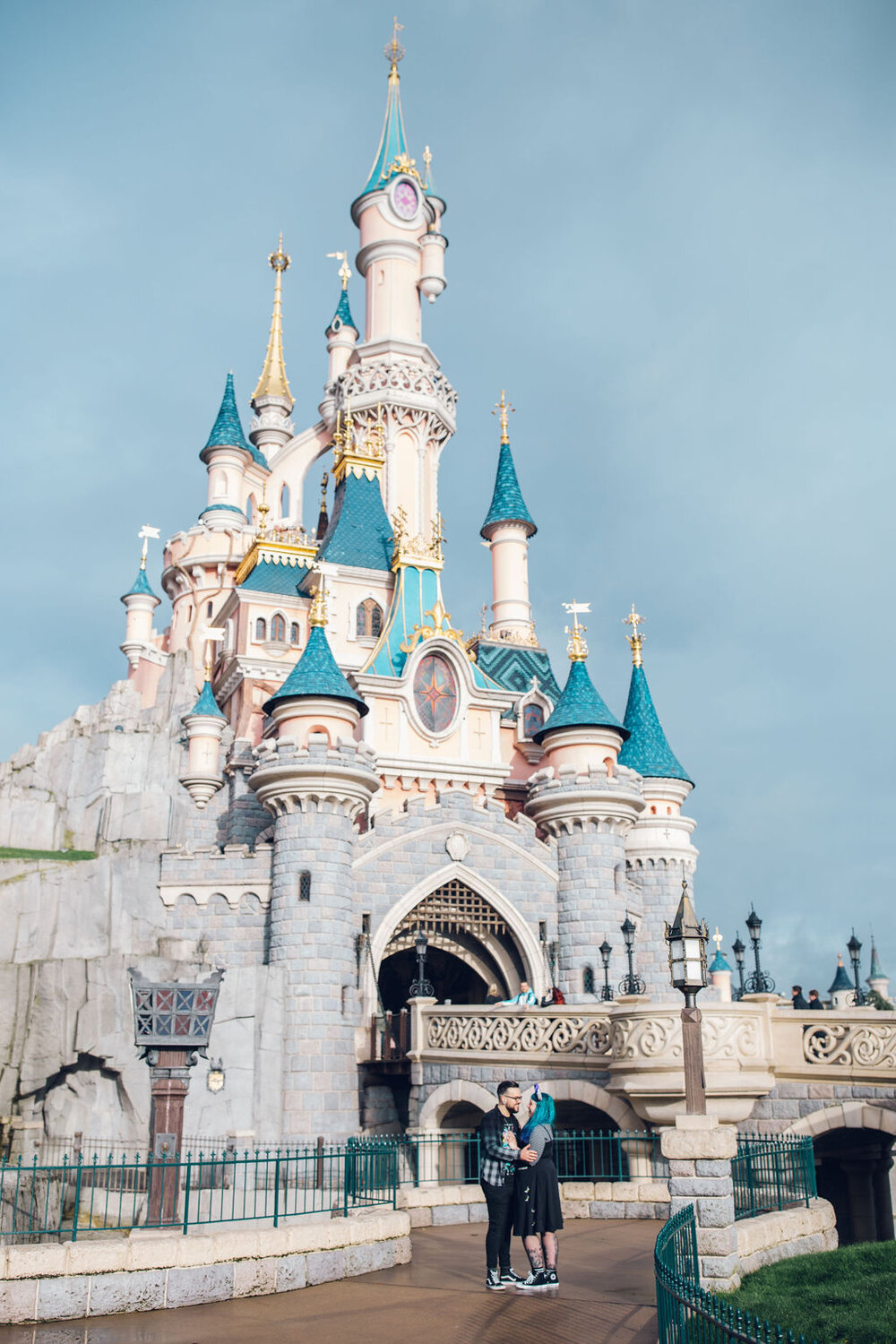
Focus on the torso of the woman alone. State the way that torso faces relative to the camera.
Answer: to the viewer's left

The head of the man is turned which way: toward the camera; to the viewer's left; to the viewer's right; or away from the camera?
to the viewer's right

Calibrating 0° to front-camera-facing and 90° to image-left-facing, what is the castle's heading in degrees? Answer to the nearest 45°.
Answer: approximately 315°

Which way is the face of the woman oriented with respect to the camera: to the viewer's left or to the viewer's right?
to the viewer's left

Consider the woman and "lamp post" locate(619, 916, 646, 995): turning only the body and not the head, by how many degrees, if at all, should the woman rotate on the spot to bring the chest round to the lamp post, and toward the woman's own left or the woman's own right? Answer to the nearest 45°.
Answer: approximately 90° to the woman's own right

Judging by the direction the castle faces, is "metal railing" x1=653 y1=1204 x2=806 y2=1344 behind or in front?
in front

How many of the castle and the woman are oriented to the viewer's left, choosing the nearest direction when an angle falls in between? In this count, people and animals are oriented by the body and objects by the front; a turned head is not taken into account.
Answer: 1

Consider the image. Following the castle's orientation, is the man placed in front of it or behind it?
in front

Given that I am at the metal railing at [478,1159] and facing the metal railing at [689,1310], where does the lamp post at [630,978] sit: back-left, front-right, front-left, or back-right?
back-left
